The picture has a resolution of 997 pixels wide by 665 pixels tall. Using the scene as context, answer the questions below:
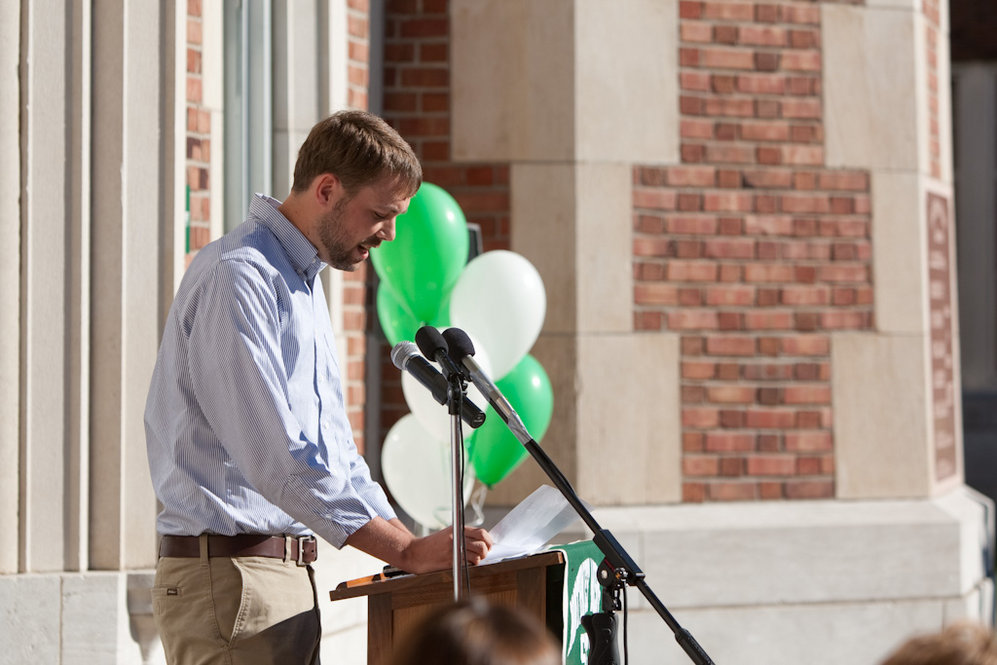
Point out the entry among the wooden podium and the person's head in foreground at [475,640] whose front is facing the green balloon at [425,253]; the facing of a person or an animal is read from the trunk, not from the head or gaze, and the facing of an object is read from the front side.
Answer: the person's head in foreground

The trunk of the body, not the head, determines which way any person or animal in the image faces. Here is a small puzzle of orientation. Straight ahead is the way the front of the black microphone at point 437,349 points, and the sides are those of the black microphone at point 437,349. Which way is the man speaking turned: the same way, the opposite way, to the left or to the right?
the opposite way

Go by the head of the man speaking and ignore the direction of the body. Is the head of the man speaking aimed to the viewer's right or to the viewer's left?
to the viewer's right

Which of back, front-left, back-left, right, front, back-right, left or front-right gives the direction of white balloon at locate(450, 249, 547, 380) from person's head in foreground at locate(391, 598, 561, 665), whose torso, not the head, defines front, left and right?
front

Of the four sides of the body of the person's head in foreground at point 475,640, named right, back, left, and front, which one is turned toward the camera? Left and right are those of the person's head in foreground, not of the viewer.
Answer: back

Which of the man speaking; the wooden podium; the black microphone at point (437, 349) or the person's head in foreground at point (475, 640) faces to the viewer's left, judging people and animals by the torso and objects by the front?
the black microphone

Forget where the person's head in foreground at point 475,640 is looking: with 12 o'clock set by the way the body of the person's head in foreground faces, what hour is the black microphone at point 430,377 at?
The black microphone is roughly at 12 o'clock from the person's head in foreground.

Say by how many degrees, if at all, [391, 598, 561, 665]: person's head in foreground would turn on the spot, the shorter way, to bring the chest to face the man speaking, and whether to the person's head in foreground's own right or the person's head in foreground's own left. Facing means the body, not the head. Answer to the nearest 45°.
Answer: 0° — they already face them

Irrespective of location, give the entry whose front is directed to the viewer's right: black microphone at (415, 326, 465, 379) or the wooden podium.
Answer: the wooden podium

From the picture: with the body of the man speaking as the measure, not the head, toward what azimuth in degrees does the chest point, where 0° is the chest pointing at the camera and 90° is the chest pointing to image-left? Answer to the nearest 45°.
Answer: approximately 270°

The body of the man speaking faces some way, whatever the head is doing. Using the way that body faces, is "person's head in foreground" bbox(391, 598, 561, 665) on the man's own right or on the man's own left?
on the man's own right

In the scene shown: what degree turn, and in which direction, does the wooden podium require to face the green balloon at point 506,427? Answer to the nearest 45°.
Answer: approximately 90° to its left

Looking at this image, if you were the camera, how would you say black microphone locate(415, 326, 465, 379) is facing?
facing to the left of the viewer

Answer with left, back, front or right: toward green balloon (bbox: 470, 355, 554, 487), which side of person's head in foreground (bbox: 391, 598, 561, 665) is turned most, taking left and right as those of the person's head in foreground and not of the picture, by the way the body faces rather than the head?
front

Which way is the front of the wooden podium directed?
to the viewer's right

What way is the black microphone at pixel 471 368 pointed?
to the viewer's left

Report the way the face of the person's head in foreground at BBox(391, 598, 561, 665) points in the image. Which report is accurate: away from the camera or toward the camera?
away from the camera
